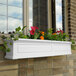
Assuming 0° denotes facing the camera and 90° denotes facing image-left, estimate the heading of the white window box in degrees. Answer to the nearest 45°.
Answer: approximately 315°
